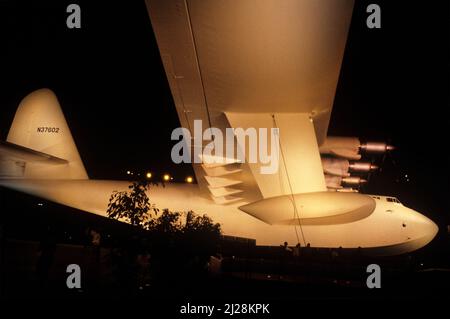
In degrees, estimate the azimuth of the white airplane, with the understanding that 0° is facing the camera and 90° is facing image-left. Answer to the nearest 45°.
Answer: approximately 270°
